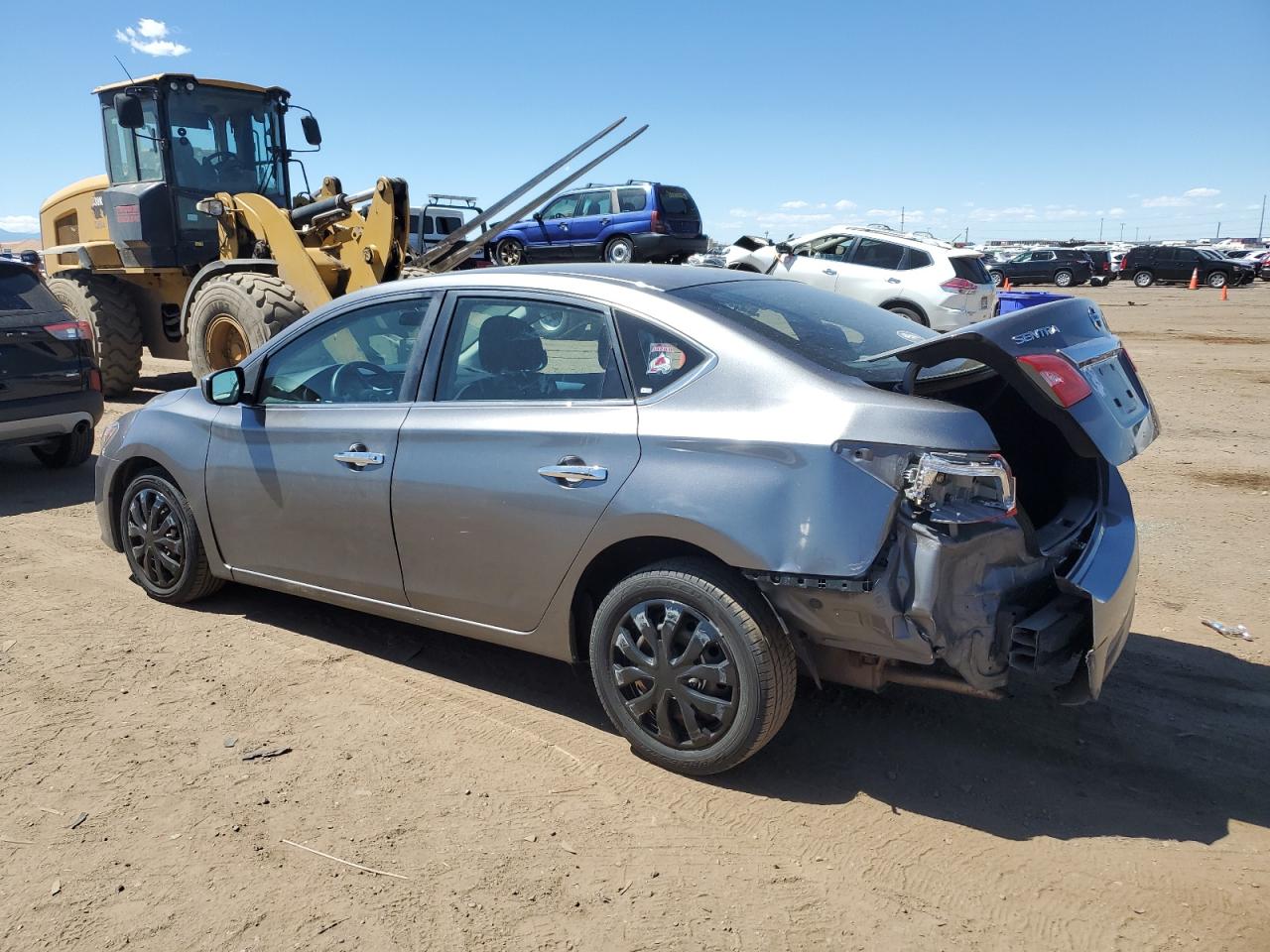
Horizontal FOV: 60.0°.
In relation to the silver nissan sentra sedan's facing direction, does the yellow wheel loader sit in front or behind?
in front

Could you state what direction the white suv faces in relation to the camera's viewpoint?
facing away from the viewer and to the left of the viewer

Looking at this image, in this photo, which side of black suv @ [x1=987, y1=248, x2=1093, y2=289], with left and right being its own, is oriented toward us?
left

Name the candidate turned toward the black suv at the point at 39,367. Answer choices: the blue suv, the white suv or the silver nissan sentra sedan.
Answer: the silver nissan sentra sedan

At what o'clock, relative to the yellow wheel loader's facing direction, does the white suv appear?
The white suv is roughly at 10 o'clock from the yellow wheel loader.

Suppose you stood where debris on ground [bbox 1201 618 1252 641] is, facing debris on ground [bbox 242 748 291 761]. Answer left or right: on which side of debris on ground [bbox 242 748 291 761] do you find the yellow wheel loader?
right

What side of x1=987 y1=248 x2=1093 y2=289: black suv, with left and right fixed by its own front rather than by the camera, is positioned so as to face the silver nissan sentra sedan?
left

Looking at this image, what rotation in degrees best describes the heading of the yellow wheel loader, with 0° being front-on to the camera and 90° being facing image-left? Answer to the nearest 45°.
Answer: approximately 315°

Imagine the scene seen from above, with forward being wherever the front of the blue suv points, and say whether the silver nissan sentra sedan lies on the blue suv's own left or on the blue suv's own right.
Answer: on the blue suv's own left

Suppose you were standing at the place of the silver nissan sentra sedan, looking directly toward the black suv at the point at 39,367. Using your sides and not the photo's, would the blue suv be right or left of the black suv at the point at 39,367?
right

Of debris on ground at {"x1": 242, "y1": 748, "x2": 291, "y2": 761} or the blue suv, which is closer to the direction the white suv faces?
the blue suv

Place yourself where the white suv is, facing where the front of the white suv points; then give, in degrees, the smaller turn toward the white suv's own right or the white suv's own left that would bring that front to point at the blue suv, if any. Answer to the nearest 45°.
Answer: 0° — it already faces it

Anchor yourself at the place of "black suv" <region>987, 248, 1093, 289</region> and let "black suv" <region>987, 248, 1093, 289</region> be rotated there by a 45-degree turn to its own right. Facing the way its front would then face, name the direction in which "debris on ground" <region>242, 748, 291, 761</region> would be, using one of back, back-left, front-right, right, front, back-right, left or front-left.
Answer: back-left

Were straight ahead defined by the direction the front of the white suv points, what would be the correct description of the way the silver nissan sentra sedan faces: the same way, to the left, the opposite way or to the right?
the same way

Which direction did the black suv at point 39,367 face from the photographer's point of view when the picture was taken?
facing away from the viewer and to the left of the viewer

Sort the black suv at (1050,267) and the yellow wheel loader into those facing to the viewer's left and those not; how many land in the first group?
1
